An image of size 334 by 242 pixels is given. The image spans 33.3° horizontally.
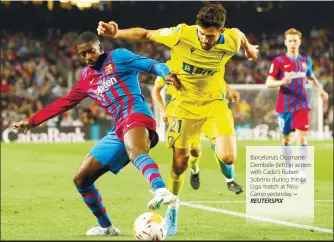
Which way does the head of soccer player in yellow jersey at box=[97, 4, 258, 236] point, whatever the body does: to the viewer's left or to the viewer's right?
to the viewer's left

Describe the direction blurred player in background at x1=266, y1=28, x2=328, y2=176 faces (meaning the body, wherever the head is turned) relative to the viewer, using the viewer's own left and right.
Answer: facing the viewer

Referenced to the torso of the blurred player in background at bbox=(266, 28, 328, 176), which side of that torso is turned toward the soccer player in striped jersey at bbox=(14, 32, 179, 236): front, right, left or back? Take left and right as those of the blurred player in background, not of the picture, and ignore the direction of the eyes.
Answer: front

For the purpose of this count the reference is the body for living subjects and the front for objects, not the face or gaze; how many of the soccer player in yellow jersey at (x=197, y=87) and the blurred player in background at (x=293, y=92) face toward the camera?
2

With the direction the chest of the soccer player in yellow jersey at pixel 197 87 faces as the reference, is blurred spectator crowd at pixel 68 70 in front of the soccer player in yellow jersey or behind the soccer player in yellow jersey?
behind

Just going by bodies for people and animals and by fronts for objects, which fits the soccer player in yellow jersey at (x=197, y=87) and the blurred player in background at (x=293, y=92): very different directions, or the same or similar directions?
same or similar directions
